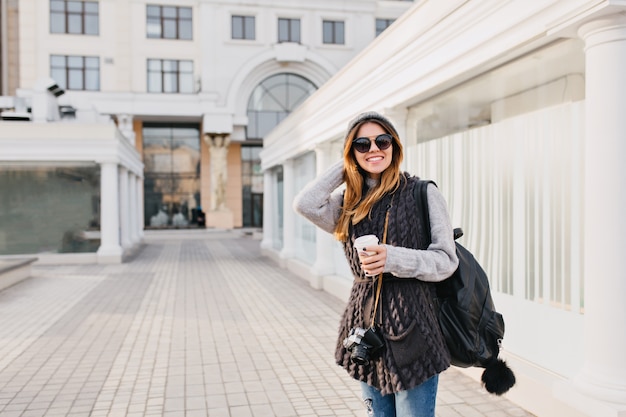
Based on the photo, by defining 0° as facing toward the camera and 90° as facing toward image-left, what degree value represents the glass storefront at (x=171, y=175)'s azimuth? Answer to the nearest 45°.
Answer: approximately 0°

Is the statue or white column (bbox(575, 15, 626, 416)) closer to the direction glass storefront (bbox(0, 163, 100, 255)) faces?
the white column

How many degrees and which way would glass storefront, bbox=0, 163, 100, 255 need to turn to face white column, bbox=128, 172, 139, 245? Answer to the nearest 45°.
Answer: approximately 135° to its left

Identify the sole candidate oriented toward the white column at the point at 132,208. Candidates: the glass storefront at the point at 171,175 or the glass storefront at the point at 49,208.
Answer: the glass storefront at the point at 171,175

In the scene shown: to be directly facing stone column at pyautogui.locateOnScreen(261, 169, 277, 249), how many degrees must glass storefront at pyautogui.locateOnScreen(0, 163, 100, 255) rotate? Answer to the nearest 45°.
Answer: approximately 90° to its left

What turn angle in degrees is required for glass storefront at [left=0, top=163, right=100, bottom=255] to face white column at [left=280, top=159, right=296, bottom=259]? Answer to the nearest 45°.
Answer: approximately 45° to its left

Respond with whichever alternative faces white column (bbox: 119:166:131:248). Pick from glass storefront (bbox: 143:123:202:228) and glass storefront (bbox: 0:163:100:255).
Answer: glass storefront (bbox: 143:123:202:228)

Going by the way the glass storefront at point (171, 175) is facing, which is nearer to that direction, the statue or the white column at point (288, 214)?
the white column

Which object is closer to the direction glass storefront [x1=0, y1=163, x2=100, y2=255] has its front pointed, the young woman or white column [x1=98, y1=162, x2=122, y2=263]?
the young woman
